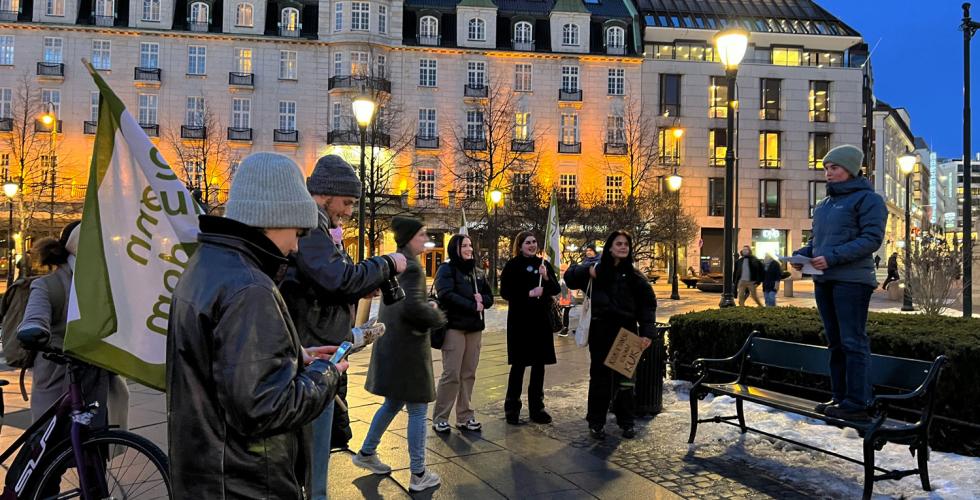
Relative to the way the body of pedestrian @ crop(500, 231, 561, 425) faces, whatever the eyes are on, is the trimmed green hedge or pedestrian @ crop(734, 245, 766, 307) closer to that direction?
the trimmed green hedge

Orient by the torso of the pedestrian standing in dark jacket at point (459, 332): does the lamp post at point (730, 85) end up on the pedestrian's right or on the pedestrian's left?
on the pedestrian's left

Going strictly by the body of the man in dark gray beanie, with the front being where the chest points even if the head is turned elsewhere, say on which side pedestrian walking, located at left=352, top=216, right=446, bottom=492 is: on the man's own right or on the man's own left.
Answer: on the man's own left

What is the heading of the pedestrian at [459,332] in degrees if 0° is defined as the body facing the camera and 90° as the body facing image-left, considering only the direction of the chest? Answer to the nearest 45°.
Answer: approximately 315°

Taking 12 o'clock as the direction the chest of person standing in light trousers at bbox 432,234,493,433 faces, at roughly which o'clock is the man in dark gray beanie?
The man in dark gray beanie is roughly at 2 o'clock from the person standing in light trousers.

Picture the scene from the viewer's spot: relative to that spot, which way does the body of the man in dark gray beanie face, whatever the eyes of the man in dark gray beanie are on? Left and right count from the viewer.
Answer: facing to the right of the viewer

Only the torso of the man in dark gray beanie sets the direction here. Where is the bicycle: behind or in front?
behind

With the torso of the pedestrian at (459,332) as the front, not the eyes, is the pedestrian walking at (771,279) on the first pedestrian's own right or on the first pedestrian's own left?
on the first pedestrian's own left

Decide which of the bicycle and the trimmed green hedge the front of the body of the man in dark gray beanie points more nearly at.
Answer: the trimmed green hedge

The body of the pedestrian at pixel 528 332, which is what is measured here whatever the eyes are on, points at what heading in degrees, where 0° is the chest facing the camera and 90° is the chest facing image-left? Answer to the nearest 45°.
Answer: approximately 315°

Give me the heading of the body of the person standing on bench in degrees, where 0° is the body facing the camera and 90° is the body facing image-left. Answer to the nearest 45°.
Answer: approximately 45°

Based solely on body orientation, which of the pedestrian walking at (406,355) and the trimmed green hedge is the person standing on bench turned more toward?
the pedestrian walking

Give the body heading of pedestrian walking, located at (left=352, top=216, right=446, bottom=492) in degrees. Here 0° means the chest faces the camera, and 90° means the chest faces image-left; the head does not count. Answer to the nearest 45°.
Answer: approximately 270°

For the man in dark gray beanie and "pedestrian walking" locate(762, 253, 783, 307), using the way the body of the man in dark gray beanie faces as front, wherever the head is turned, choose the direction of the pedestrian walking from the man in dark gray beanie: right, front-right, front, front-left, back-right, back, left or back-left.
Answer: front-left
